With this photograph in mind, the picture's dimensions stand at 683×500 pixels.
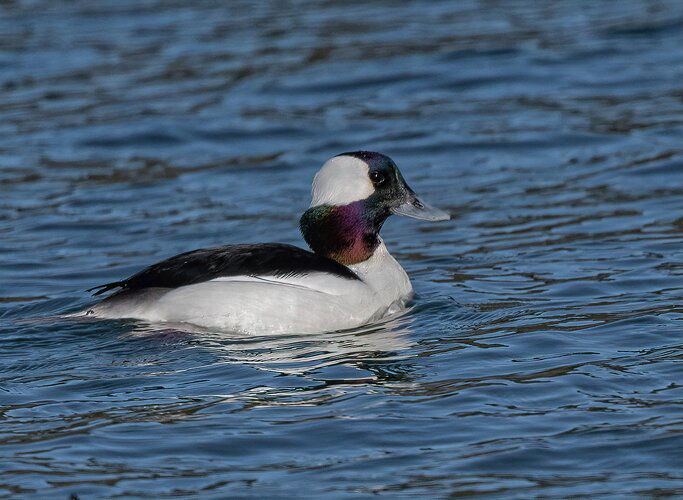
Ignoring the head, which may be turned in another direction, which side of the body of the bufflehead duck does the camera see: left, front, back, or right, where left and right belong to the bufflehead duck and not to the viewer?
right
